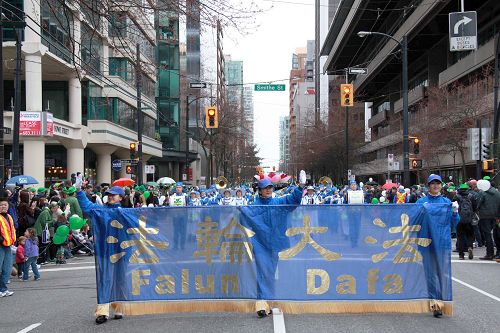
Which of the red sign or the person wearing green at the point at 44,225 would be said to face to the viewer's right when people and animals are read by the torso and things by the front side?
the person wearing green

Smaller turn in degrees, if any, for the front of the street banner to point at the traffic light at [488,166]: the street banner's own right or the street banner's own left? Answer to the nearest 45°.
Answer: approximately 135° to the street banner's own left

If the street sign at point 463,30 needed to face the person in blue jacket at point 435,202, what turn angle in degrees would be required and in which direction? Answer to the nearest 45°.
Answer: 0° — it already faces them

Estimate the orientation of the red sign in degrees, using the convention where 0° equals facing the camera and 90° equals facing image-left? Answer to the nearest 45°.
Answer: approximately 0°

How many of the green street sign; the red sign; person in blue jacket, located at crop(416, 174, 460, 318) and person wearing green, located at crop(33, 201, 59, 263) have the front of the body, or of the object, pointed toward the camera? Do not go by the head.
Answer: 3

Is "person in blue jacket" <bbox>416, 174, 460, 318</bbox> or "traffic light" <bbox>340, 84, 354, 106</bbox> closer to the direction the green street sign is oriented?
the person in blue jacket

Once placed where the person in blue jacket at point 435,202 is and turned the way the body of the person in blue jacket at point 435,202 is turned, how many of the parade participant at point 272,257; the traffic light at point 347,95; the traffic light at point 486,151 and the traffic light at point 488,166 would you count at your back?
3
